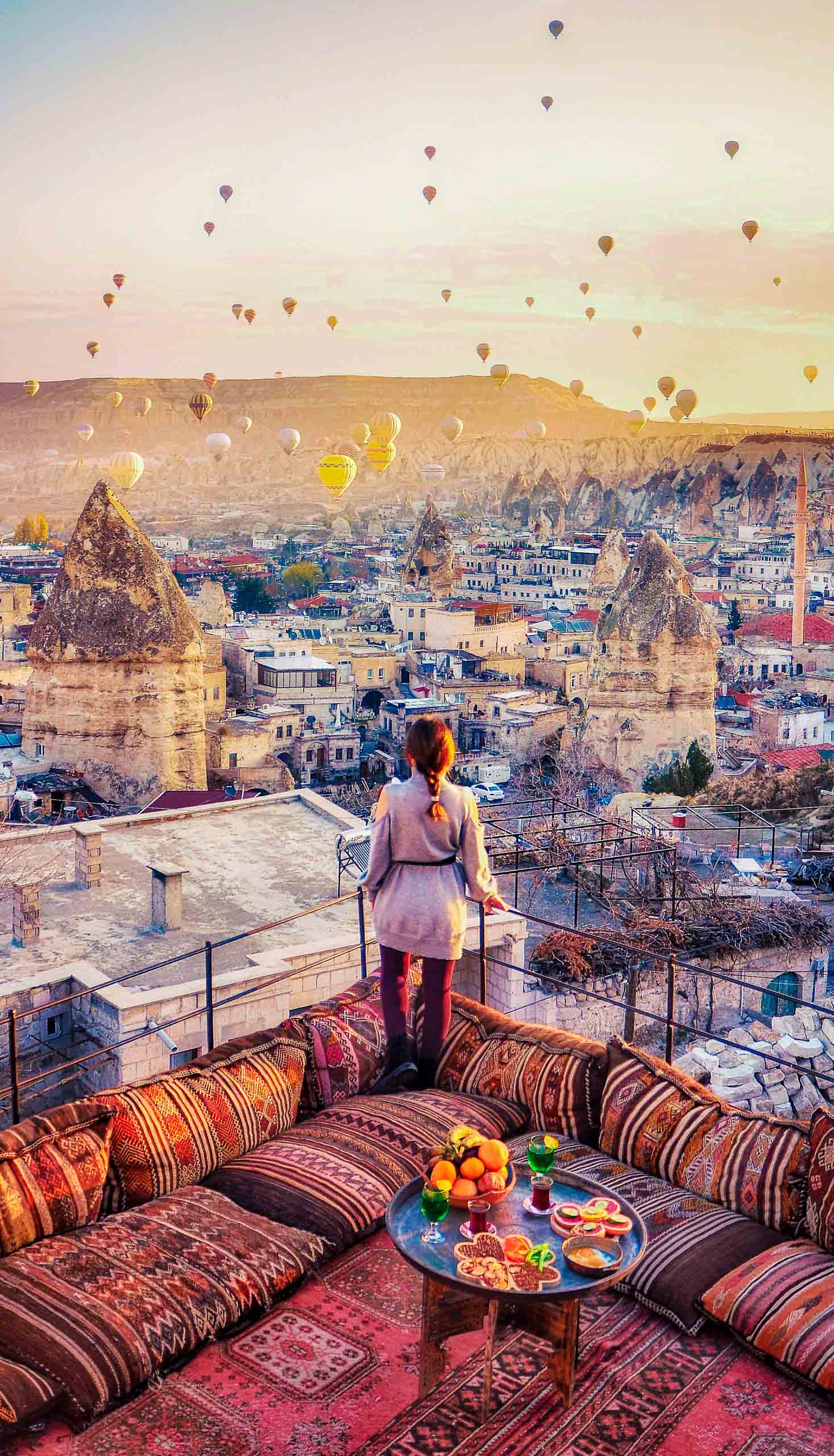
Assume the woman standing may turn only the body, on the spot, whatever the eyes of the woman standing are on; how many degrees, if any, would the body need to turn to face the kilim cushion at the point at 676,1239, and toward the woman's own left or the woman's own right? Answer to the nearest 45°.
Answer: approximately 135° to the woman's own right

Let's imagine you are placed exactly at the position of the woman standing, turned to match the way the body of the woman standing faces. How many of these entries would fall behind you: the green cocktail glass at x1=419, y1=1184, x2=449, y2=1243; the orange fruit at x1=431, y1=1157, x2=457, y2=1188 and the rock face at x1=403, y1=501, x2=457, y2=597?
2

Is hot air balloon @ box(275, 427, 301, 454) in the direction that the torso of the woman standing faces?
yes

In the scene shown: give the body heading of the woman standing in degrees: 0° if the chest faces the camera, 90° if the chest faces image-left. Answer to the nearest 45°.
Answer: approximately 180°

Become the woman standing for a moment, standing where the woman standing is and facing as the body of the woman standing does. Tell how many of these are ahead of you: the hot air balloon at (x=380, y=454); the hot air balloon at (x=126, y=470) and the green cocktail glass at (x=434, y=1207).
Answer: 2

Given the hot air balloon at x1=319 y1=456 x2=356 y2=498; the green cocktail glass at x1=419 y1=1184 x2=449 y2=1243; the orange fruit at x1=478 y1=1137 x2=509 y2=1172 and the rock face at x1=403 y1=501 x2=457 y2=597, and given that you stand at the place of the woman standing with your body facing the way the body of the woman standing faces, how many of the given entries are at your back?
2

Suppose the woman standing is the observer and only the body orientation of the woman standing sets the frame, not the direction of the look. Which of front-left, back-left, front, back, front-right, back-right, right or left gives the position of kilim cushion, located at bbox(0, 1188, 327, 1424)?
back-left

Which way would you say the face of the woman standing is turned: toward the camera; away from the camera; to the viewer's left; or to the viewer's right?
away from the camera

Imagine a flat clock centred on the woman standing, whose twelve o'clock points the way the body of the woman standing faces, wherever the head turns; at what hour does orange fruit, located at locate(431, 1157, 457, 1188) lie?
The orange fruit is roughly at 6 o'clock from the woman standing.

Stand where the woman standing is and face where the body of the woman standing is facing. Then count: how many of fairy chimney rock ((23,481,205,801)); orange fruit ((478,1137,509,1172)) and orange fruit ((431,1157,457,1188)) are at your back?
2

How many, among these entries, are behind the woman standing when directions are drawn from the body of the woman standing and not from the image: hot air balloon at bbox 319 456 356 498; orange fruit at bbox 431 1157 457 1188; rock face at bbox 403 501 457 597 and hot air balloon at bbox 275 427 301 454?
1

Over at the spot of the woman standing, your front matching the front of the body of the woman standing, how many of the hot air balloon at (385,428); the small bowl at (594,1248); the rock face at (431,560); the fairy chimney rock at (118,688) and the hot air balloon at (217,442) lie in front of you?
4

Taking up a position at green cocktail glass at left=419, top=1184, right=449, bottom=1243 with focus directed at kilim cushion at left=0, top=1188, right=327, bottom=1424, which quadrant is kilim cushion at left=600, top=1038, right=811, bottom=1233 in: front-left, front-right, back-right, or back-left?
back-right

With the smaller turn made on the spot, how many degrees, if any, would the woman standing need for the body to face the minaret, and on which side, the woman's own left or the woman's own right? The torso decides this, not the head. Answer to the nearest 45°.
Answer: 0° — they already face it

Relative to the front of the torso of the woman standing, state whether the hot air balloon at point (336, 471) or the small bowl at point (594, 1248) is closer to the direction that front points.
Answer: the hot air balloon

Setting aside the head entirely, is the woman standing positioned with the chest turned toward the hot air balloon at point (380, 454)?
yes

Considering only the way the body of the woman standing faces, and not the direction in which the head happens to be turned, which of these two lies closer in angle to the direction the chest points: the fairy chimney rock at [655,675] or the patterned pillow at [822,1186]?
the fairy chimney rock
